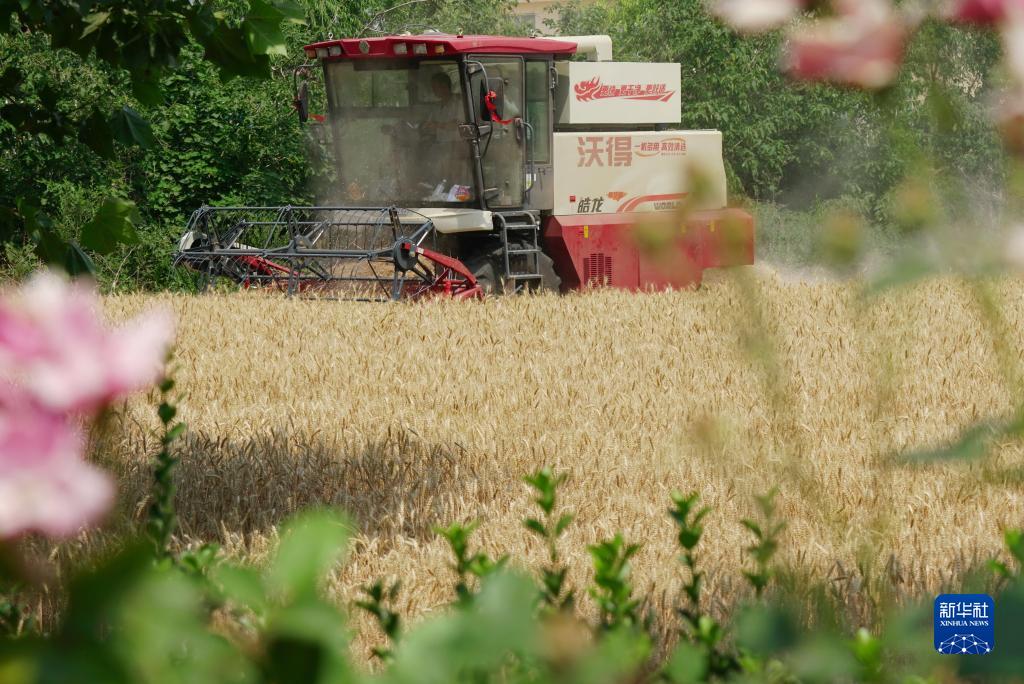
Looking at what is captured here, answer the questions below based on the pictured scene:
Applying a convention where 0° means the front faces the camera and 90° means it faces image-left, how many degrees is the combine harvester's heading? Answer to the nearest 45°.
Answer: approximately 45°

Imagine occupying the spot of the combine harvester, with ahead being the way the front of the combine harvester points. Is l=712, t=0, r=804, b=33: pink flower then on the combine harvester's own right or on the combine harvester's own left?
on the combine harvester's own left
